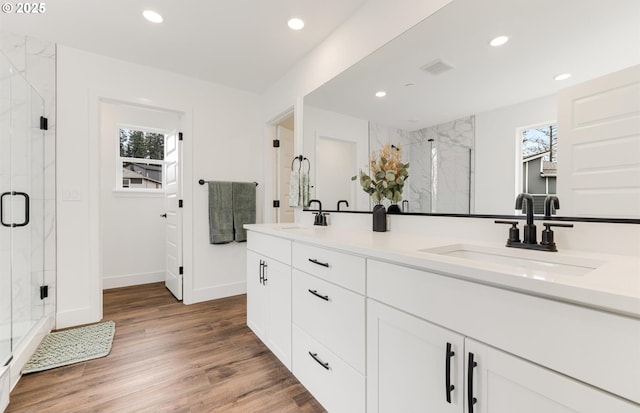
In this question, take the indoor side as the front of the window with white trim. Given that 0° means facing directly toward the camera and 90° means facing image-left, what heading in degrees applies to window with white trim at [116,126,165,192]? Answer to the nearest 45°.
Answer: approximately 0°

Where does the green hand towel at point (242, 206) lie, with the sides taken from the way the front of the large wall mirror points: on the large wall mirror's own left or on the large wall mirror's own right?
on the large wall mirror's own right

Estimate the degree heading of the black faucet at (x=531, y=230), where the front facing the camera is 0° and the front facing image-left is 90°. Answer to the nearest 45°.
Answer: approximately 45°

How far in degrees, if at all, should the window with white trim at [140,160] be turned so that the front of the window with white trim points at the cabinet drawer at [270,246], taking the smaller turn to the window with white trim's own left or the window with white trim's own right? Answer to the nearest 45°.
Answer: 0° — it already faces it

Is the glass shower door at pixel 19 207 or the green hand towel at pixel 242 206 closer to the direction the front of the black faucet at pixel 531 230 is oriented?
the glass shower door

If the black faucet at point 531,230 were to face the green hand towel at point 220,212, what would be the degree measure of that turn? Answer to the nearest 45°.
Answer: approximately 45° to its right

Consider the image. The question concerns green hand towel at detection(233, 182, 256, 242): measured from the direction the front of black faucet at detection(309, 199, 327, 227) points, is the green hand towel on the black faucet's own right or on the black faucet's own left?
on the black faucet's own right

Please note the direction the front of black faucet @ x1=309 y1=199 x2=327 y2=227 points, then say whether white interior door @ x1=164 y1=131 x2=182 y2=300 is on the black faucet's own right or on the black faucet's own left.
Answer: on the black faucet's own right

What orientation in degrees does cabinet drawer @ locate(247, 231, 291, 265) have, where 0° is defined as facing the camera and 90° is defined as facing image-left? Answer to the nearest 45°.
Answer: approximately 45°
